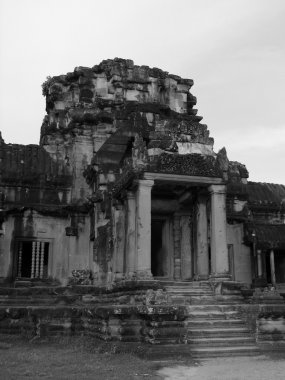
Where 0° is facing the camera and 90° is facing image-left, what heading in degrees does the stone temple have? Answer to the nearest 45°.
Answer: approximately 315°
